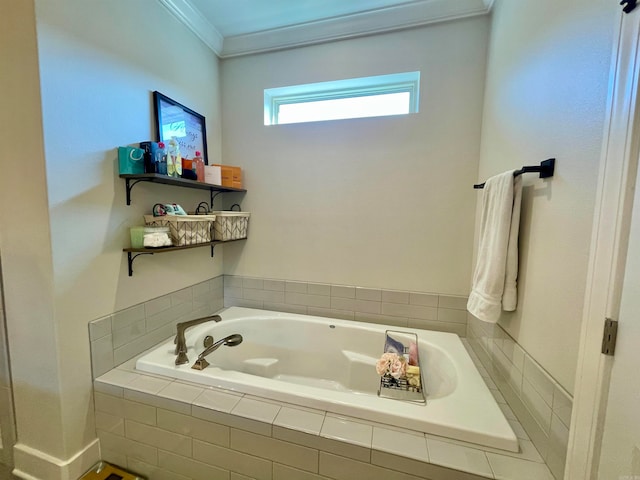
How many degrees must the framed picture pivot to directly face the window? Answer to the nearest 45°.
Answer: approximately 45° to its left

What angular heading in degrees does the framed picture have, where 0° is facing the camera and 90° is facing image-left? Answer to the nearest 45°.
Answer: approximately 315°

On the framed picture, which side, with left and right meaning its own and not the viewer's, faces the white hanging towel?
front

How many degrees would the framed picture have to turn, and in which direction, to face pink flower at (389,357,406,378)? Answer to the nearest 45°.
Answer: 0° — it already faces it

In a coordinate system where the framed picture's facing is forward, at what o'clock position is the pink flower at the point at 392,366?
The pink flower is roughly at 12 o'clock from the framed picture.

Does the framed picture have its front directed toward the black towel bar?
yes
